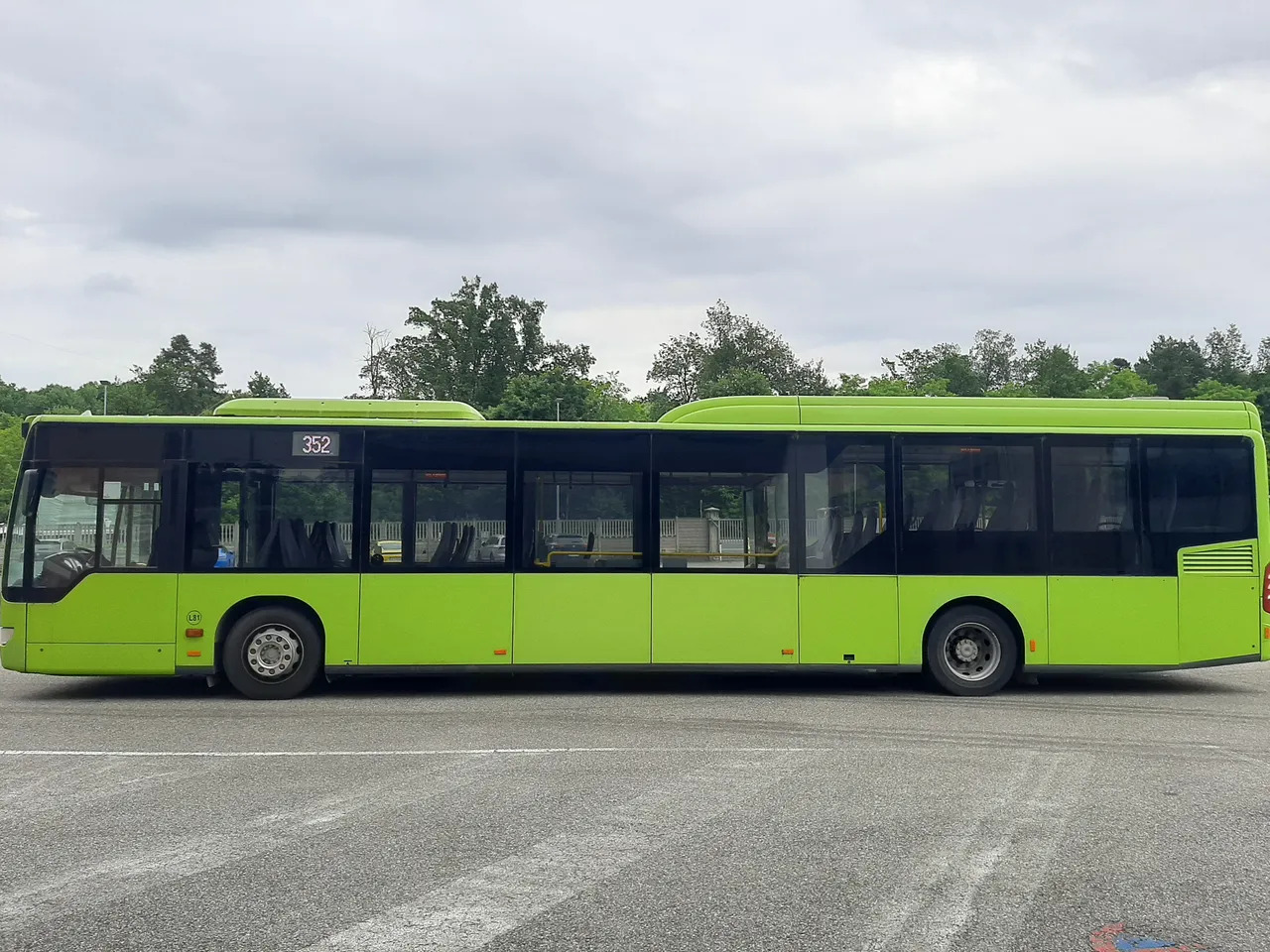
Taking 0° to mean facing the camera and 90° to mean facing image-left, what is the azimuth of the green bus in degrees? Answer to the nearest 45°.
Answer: approximately 90°
